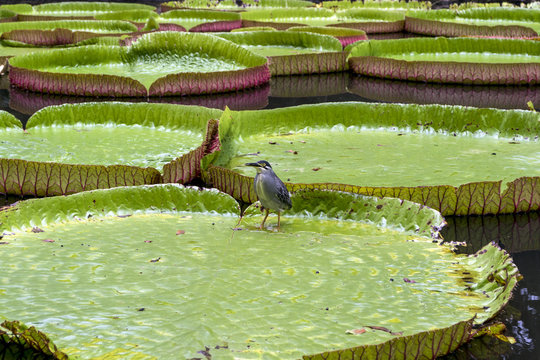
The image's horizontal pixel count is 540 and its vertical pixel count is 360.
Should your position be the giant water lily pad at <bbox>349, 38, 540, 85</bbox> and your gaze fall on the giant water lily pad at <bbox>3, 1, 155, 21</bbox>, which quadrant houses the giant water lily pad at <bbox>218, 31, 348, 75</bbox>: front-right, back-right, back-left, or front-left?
front-left

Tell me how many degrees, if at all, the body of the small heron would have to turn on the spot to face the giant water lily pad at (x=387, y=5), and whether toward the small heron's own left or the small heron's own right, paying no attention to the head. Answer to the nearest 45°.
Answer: approximately 135° to the small heron's own right

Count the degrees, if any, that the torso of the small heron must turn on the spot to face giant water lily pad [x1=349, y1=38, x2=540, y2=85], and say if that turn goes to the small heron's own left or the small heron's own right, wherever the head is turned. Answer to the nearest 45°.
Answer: approximately 135° to the small heron's own right

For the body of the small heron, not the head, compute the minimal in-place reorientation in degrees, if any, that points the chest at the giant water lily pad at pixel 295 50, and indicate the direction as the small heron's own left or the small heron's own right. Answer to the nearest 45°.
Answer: approximately 135° to the small heron's own right

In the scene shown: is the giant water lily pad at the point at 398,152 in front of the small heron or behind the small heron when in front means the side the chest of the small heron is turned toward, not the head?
behind

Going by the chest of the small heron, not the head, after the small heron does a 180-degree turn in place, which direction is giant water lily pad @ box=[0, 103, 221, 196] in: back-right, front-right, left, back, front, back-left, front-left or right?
left

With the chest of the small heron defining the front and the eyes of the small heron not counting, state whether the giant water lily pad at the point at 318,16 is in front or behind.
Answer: behind

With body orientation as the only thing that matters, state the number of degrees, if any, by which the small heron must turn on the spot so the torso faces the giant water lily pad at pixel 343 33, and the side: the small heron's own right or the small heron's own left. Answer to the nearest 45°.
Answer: approximately 135° to the small heron's own right

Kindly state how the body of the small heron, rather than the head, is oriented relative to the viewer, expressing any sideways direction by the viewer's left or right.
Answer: facing the viewer and to the left of the viewer
